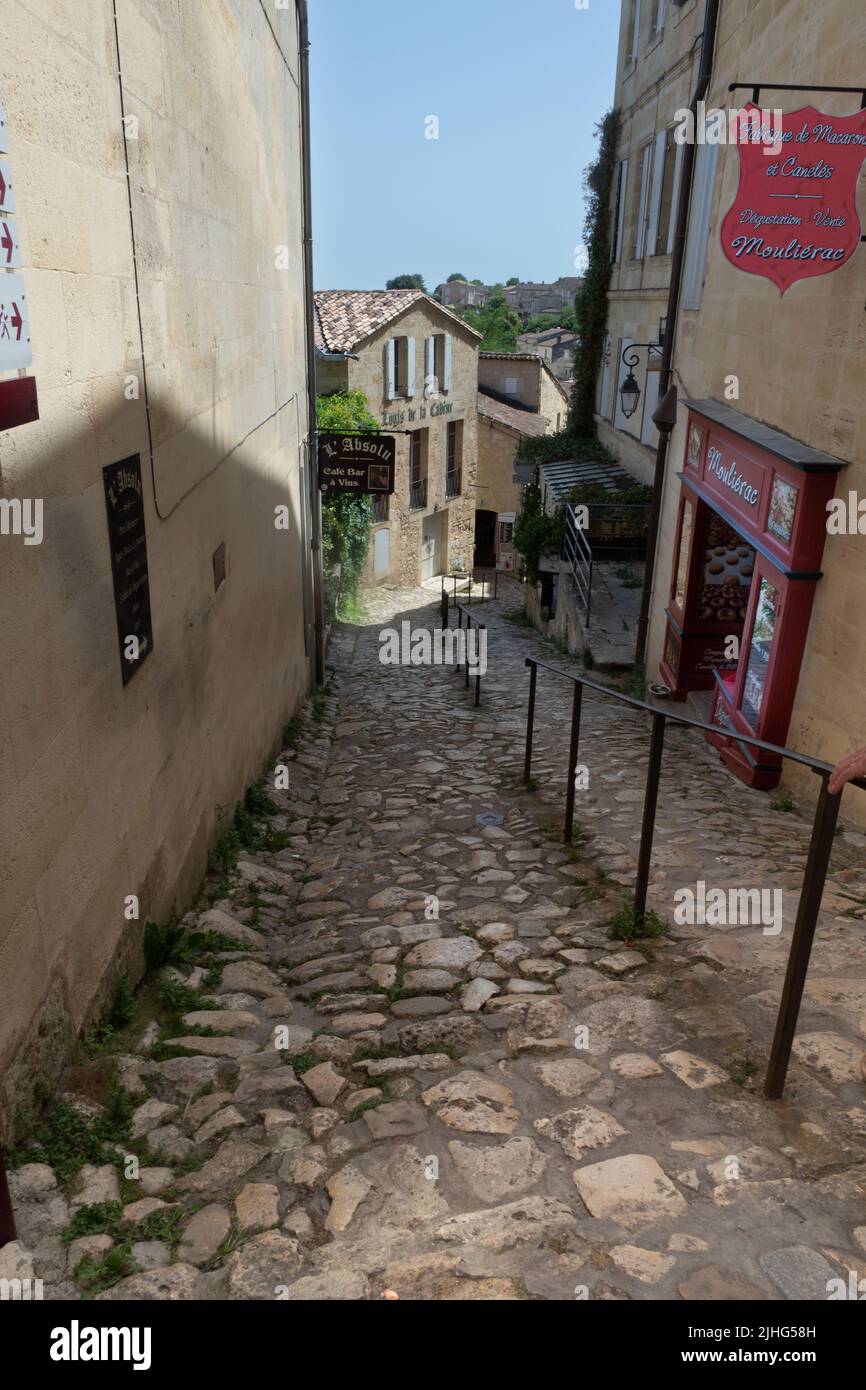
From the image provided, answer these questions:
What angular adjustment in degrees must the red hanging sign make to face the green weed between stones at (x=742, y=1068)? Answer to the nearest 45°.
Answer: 0° — it already faces it

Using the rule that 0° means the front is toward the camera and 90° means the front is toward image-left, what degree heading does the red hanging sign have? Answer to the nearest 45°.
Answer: approximately 0°

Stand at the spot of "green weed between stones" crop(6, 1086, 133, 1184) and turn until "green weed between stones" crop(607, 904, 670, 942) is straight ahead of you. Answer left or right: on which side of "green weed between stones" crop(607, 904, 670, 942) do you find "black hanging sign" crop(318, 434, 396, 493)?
left

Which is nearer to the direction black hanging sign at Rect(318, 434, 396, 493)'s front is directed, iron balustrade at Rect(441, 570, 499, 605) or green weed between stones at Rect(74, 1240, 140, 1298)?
the green weed between stones

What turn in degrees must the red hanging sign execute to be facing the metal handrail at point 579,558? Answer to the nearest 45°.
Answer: approximately 180°

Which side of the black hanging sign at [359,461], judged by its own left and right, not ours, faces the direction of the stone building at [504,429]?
back

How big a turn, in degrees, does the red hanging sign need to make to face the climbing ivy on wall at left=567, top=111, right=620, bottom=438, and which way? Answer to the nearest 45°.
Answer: approximately 180°

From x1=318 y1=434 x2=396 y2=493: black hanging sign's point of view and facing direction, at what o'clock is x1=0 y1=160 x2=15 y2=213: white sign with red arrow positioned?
The white sign with red arrow is roughly at 12 o'clock from the black hanging sign.

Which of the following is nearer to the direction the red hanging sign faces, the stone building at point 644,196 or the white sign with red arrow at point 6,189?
the white sign with red arrow

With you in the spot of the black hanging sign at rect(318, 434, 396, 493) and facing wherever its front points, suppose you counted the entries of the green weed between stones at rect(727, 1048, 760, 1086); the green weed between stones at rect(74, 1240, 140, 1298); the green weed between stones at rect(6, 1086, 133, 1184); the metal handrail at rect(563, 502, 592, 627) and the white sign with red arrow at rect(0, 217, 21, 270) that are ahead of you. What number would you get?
4

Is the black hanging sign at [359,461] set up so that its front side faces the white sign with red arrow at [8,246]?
yes

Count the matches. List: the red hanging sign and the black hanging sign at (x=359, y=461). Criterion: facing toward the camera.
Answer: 2

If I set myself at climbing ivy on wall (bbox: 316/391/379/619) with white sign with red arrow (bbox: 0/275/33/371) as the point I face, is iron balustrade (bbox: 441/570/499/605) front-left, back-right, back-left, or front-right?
back-left

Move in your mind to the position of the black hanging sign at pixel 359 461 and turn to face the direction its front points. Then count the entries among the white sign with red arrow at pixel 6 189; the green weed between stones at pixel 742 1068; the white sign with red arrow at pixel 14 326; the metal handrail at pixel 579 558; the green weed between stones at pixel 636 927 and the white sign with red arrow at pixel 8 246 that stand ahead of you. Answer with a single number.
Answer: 5
